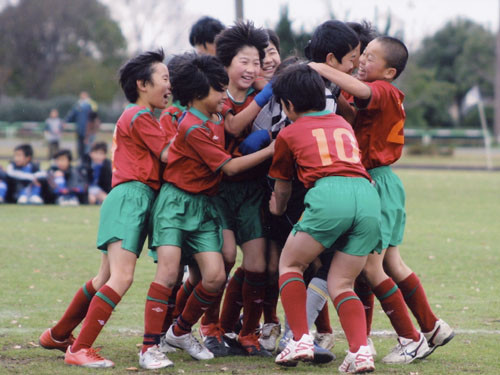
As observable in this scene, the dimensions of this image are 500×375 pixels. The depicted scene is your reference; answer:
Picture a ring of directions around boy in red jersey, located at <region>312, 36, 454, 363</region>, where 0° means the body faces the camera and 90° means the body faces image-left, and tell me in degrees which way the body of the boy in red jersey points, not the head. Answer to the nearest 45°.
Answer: approximately 90°

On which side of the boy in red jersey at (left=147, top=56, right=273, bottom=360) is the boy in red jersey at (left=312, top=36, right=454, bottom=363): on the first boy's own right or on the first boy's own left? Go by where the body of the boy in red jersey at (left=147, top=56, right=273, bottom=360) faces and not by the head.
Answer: on the first boy's own left

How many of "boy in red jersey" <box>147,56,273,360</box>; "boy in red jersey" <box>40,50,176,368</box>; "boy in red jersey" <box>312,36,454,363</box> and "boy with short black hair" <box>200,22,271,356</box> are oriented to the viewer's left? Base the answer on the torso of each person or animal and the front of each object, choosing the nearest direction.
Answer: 1

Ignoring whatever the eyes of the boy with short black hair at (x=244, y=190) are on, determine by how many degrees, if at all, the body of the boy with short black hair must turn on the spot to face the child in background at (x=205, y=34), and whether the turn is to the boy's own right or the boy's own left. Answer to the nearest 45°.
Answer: approximately 135° to the boy's own left

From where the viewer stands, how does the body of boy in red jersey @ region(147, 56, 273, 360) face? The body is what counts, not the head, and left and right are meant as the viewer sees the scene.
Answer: facing the viewer and to the right of the viewer

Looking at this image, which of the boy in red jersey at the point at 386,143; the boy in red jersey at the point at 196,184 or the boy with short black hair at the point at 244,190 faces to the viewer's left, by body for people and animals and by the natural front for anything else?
the boy in red jersey at the point at 386,143

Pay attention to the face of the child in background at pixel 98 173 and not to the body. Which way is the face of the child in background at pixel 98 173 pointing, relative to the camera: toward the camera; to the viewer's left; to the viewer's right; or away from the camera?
toward the camera

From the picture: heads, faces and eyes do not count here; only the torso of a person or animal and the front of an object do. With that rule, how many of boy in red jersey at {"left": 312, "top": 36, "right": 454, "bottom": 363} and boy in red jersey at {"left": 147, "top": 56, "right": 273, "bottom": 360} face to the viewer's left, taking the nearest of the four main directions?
1

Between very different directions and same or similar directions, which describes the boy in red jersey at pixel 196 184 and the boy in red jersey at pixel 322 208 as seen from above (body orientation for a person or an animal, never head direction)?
very different directions

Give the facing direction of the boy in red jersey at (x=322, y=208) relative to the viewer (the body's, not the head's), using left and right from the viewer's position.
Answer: facing away from the viewer and to the left of the viewer

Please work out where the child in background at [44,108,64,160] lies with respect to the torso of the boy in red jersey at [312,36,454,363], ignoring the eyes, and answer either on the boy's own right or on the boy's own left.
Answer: on the boy's own right

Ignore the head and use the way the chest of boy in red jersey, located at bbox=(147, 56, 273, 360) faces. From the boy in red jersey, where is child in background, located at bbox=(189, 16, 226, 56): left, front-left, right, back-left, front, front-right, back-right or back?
back-left

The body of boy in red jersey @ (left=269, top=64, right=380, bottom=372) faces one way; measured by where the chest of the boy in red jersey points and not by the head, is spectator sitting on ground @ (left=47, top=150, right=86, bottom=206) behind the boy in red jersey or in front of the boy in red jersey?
in front

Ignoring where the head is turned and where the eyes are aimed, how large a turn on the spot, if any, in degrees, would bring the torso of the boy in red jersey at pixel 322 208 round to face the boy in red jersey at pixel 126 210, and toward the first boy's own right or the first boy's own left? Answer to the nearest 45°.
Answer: approximately 45° to the first boy's own left
